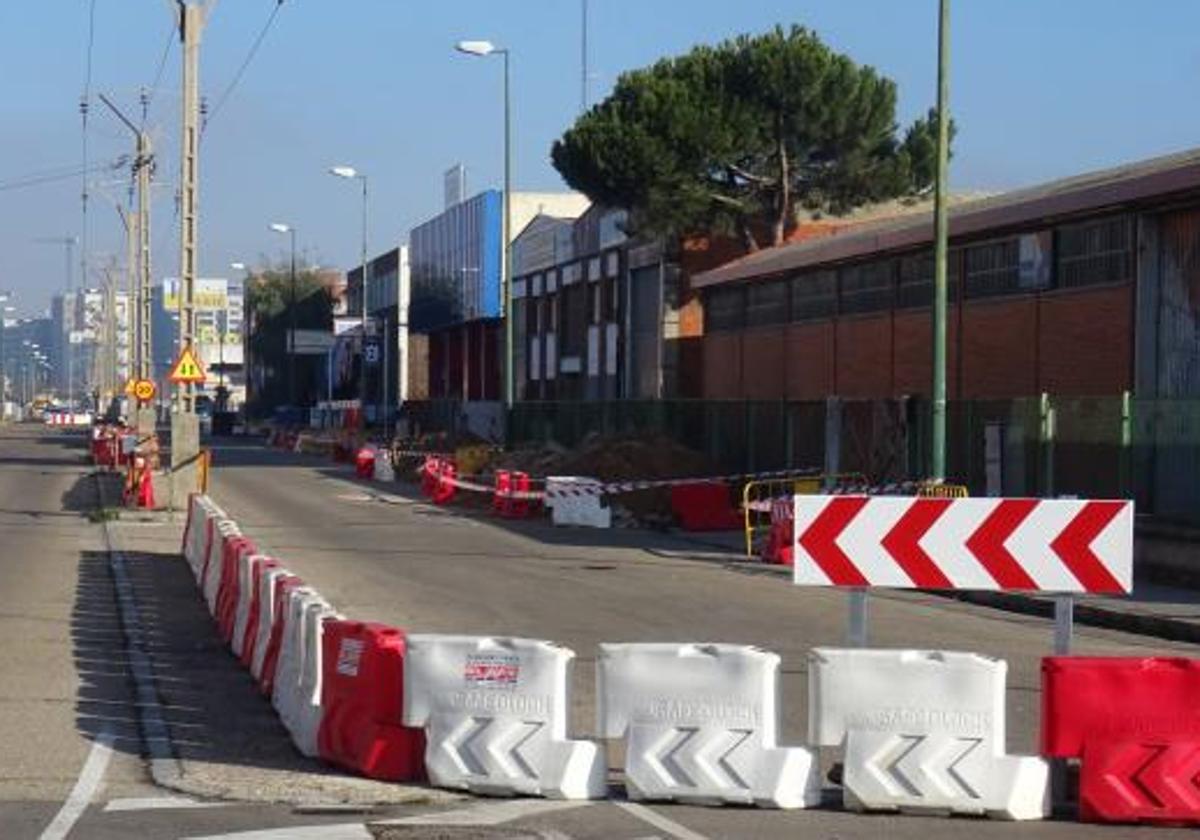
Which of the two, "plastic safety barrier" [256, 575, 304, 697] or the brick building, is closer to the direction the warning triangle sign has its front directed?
the plastic safety barrier

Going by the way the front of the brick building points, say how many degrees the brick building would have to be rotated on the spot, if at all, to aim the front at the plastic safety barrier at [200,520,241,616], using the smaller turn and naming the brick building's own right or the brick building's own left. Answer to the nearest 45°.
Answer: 0° — it already faces it

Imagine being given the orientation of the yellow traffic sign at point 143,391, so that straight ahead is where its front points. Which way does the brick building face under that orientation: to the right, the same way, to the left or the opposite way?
to the right

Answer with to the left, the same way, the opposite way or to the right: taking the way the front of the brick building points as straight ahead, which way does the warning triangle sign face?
to the left

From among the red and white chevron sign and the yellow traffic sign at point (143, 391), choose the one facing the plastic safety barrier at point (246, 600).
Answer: the yellow traffic sign

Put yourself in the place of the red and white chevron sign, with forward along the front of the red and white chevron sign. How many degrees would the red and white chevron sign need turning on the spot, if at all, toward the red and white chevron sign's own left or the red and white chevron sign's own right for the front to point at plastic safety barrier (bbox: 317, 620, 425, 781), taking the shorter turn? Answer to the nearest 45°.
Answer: approximately 90° to the red and white chevron sign's own right

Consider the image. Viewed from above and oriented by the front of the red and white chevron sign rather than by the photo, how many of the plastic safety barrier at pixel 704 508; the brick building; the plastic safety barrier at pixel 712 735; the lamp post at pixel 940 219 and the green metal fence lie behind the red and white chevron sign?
4

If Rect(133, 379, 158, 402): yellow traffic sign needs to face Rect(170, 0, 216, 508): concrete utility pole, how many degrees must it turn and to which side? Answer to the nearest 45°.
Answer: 0° — it already faces it
